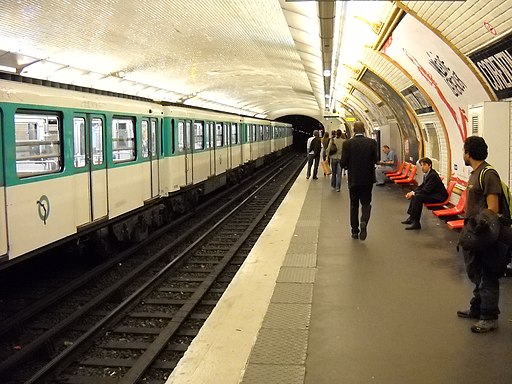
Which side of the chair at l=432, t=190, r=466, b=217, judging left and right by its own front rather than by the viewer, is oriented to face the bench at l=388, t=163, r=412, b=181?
right

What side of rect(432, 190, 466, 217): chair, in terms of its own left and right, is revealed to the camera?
left

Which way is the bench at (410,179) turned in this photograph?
to the viewer's left

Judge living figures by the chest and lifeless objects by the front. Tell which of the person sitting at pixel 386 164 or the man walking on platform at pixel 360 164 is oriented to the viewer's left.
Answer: the person sitting

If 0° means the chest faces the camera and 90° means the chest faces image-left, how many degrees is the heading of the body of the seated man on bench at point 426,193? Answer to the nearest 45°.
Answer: approximately 90°

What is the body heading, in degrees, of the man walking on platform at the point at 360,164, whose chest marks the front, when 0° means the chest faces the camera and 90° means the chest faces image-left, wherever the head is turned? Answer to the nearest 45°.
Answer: approximately 180°

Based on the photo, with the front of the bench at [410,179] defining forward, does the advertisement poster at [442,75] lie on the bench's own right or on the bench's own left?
on the bench's own left

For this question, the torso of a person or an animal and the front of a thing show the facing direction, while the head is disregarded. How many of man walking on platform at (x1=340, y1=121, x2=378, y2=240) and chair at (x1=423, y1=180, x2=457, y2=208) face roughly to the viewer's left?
1

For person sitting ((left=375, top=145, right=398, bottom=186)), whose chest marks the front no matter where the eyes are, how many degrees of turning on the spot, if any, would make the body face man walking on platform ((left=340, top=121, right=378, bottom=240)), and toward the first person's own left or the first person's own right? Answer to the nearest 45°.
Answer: approximately 90° to the first person's own left

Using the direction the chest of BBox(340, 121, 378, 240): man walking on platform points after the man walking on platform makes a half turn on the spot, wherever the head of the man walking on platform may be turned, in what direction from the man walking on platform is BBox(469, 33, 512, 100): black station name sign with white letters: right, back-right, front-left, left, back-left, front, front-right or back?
front-left

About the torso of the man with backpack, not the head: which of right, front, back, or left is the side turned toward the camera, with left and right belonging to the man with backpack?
left

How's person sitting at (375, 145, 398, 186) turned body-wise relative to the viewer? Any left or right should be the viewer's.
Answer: facing to the left of the viewer

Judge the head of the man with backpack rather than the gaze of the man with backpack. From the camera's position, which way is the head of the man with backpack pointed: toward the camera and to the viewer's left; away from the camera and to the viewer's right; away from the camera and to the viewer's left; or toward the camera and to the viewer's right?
away from the camera and to the viewer's left
